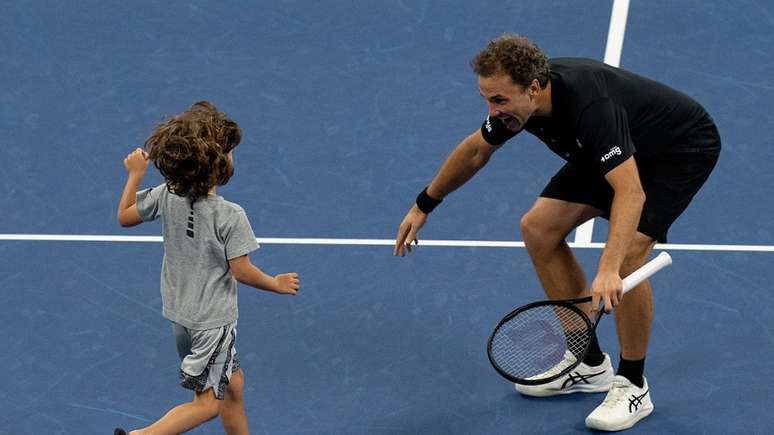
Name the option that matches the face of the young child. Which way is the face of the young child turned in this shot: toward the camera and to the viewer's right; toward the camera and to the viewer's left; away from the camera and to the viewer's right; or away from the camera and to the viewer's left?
away from the camera and to the viewer's right

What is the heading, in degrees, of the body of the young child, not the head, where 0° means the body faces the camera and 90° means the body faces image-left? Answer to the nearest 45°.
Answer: approximately 225°
